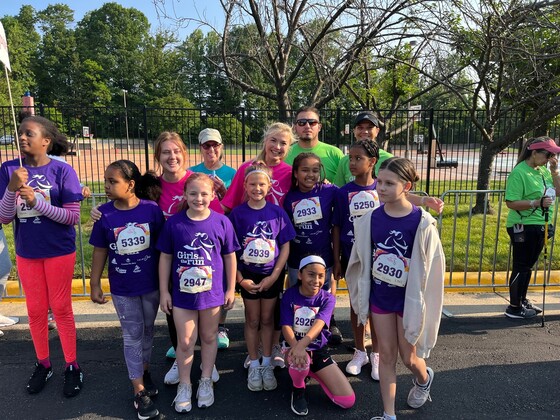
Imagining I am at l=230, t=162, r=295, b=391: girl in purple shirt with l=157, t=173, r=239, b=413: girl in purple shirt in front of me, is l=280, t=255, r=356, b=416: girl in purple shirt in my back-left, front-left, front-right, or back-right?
back-left

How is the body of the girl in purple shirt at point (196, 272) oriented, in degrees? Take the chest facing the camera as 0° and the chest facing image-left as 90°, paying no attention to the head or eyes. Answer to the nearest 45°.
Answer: approximately 0°

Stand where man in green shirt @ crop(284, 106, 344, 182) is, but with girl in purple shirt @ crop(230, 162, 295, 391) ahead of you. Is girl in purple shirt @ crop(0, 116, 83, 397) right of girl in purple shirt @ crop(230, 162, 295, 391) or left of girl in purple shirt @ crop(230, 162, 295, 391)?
right

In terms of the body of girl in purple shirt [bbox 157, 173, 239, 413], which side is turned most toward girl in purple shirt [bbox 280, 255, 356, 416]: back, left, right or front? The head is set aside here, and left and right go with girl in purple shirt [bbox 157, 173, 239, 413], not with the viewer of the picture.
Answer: left

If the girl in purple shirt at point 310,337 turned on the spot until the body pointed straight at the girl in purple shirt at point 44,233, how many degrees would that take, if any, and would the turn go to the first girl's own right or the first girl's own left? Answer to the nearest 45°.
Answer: approximately 90° to the first girl's own right

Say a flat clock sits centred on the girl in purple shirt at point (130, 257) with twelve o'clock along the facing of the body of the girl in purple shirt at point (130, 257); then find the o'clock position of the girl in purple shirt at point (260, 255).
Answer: the girl in purple shirt at point (260, 255) is roughly at 9 o'clock from the girl in purple shirt at point (130, 257).

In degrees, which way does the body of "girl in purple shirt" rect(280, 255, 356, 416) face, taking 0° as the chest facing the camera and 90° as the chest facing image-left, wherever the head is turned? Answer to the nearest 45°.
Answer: approximately 0°
